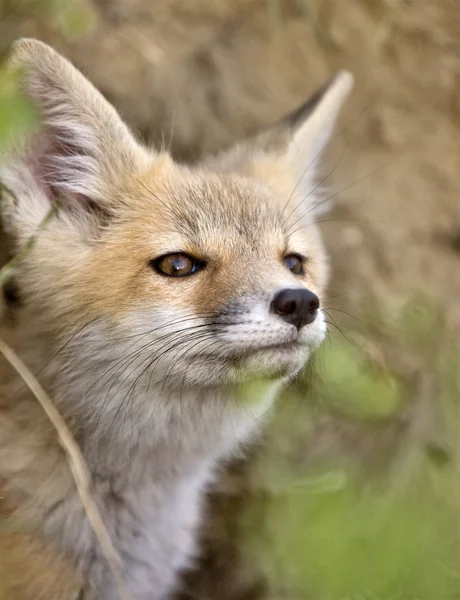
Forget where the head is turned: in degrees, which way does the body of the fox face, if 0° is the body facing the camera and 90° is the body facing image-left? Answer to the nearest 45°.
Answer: approximately 315°
